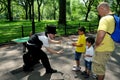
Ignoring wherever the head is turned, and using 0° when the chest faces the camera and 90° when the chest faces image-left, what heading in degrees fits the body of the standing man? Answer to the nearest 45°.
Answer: approximately 90°

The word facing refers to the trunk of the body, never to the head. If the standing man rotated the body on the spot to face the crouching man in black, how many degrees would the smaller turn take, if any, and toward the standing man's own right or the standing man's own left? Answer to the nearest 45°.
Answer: approximately 45° to the standing man's own right

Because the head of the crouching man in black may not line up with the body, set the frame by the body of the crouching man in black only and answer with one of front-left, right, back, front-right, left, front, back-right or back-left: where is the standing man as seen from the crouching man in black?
front-right

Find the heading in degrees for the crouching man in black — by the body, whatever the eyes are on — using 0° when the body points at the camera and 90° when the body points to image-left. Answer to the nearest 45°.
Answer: approximately 270°

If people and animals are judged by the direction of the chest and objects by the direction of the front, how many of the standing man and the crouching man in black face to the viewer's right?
1

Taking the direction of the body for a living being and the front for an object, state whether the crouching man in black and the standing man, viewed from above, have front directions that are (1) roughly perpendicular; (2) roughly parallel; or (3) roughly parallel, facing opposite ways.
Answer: roughly parallel, facing opposite ways
